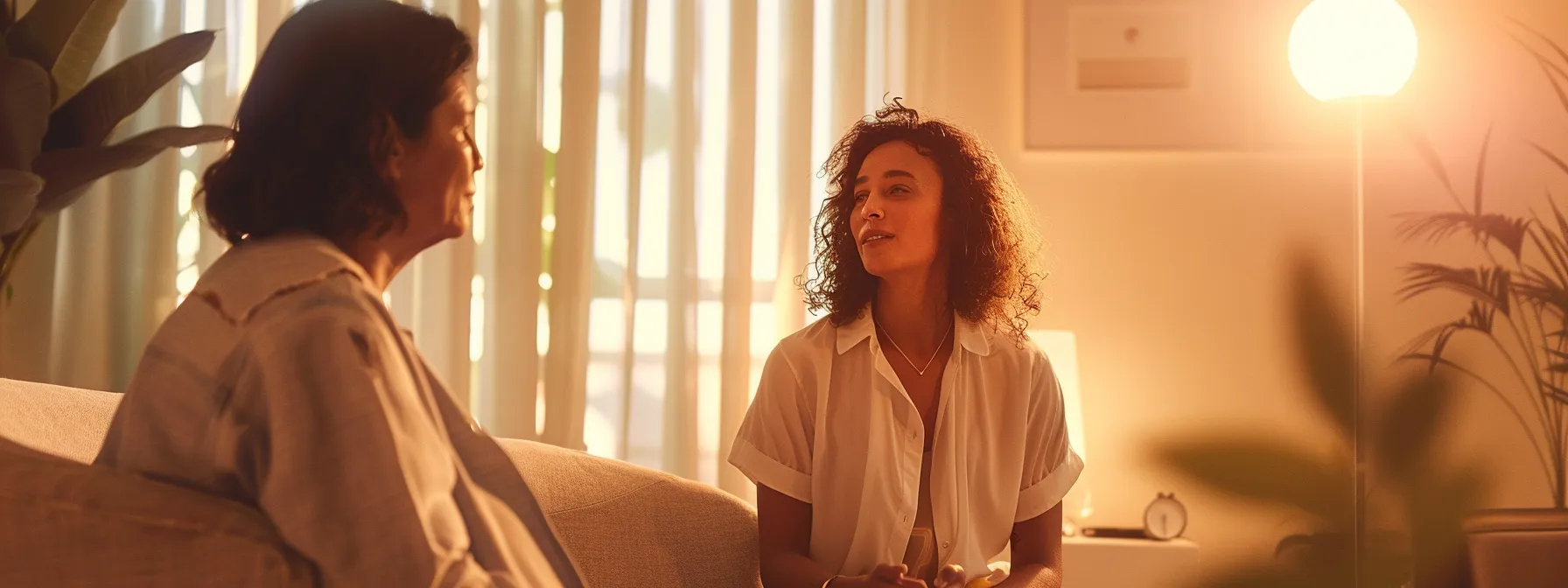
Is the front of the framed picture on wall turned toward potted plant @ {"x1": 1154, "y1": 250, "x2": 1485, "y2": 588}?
yes

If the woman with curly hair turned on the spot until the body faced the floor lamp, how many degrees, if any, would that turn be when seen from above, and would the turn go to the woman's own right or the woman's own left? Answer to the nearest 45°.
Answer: approximately 135° to the woman's own left

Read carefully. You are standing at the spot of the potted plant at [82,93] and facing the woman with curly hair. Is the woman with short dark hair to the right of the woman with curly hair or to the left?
right

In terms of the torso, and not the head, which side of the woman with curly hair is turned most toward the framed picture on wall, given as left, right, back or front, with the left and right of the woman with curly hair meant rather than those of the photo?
back

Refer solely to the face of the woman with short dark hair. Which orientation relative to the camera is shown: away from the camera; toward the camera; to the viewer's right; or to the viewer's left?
to the viewer's right

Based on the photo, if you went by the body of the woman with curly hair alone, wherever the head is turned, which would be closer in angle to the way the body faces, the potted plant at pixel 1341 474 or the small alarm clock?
the potted plant

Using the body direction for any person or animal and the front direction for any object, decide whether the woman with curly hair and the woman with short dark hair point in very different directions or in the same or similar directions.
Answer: very different directions

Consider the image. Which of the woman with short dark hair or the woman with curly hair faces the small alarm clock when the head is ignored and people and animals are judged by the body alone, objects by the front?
the woman with short dark hair

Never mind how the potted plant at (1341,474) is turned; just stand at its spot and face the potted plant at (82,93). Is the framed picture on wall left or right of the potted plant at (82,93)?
right

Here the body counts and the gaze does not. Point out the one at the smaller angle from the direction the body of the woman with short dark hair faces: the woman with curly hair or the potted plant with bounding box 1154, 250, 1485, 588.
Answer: the woman with curly hair

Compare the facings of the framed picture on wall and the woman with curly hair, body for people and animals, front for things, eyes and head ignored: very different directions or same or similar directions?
same or similar directions

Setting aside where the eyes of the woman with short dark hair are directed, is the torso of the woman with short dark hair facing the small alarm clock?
yes

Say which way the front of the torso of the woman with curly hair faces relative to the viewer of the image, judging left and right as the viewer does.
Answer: facing the viewer

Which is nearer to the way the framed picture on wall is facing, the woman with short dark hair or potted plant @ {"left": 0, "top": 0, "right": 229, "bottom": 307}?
the woman with short dark hair

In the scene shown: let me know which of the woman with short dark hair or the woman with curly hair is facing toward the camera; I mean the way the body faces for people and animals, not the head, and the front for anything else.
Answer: the woman with curly hair

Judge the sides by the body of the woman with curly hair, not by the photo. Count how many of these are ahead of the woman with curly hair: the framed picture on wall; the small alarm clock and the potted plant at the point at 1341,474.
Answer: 1

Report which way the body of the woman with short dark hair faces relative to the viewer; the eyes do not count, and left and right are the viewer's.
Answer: facing away from the viewer and to the right of the viewer

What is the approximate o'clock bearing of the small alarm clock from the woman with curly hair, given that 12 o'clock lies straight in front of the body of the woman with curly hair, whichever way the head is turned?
The small alarm clock is roughly at 7 o'clock from the woman with curly hair.

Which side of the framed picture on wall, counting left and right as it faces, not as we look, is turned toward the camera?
front
